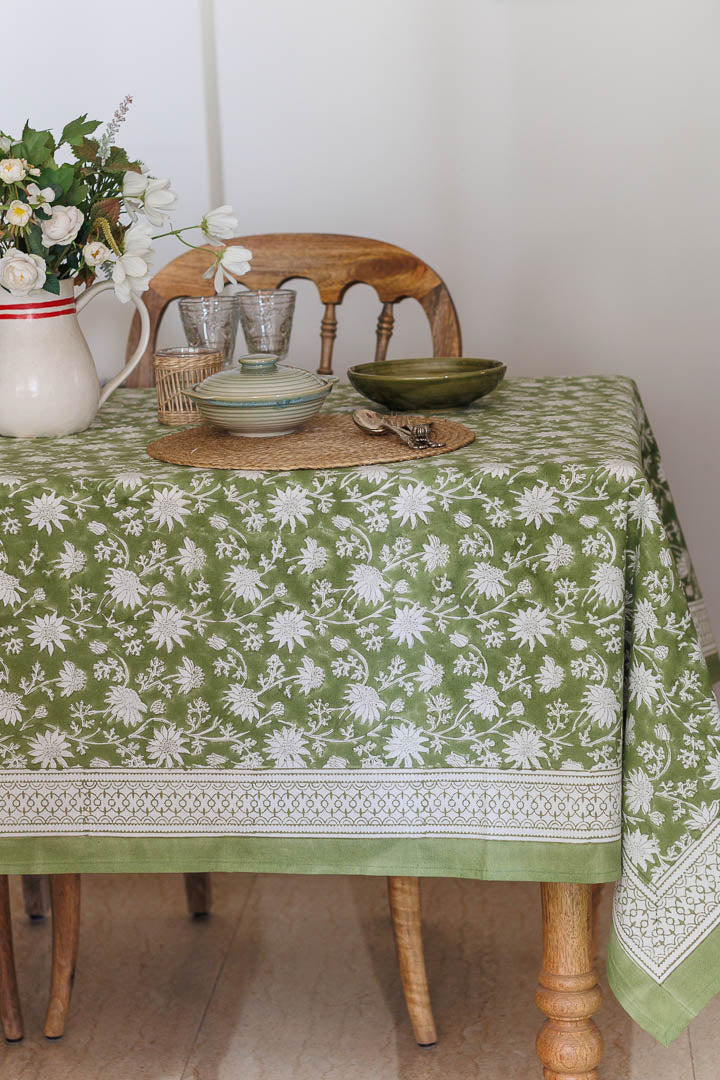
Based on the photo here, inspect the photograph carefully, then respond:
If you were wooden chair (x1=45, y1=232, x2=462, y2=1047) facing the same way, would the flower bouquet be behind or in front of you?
in front

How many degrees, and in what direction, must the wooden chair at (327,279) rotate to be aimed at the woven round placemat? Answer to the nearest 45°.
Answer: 0° — it already faces it

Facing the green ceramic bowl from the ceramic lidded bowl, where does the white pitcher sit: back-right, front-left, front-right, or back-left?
back-left

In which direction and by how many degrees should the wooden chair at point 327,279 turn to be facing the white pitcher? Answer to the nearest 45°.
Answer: approximately 45° to its right

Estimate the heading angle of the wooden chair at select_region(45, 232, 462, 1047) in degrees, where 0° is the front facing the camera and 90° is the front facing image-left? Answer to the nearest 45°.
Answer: approximately 0°
